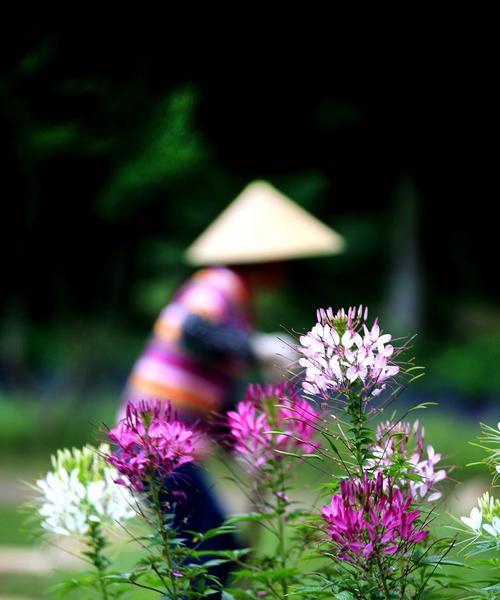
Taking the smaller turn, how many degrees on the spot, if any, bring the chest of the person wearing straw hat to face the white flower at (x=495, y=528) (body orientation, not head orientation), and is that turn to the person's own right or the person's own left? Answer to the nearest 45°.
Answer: approximately 90° to the person's own right

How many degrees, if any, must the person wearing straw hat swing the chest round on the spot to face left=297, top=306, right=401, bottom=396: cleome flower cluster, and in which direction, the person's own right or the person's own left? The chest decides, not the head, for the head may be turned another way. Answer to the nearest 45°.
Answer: approximately 90° to the person's own right

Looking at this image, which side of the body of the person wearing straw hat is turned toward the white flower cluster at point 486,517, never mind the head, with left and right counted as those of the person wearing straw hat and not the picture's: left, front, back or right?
right

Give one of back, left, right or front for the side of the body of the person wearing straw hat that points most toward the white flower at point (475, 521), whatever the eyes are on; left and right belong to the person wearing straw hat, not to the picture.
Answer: right

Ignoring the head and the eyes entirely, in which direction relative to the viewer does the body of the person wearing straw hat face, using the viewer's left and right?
facing to the right of the viewer

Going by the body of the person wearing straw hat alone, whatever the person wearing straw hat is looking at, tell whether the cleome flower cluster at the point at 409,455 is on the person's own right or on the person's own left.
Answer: on the person's own right

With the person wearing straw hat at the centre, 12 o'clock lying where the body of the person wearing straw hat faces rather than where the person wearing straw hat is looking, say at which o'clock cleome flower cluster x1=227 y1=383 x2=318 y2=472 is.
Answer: The cleome flower cluster is roughly at 3 o'clock from the person wearing straw hat.
